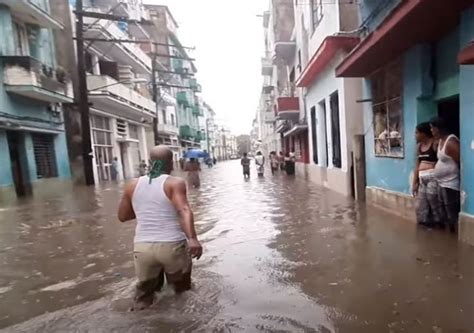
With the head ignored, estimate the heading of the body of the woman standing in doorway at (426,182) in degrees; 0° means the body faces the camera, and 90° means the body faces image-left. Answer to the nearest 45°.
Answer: approximately 45°

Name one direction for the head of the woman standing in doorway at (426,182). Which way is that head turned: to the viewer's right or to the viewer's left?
to the viewer's left

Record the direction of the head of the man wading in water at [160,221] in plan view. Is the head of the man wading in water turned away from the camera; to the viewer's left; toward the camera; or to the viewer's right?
away from the camera

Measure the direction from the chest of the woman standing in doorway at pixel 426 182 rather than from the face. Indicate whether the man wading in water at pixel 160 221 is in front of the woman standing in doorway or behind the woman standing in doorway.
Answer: in front
